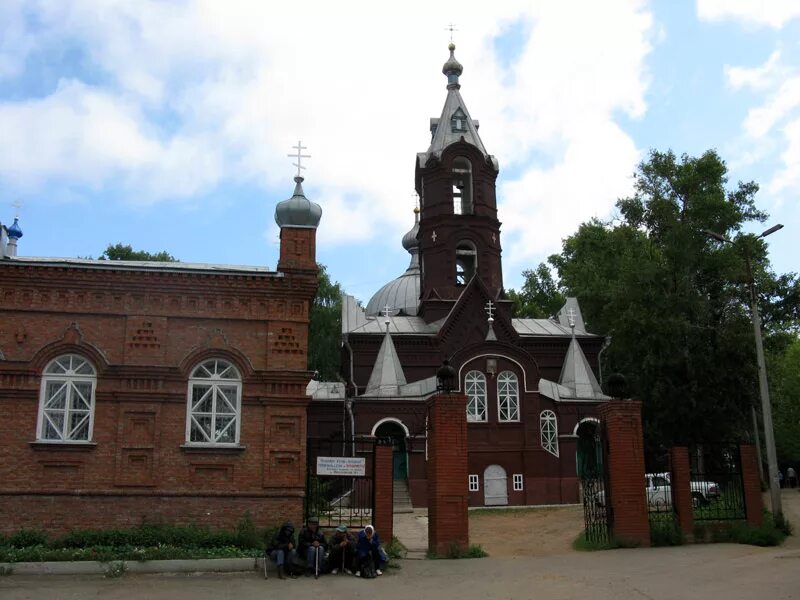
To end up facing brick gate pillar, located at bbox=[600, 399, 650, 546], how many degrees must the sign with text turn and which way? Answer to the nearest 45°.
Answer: approximately 90° to its left

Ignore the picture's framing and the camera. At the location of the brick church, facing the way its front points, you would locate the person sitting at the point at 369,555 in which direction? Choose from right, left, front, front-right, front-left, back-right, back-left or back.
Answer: front

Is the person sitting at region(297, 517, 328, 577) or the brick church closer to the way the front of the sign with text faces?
the person sitting

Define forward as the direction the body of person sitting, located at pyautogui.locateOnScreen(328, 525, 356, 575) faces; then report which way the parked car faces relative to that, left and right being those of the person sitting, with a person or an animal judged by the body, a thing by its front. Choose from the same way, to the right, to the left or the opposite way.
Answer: to the right

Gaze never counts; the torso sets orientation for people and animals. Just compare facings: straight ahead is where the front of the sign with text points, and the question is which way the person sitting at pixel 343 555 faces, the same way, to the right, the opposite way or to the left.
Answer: the same way

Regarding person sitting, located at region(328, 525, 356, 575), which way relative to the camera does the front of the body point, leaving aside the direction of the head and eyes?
toward the camera

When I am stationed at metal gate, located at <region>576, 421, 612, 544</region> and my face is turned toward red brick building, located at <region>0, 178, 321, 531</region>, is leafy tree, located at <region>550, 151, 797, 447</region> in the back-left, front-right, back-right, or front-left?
back-right

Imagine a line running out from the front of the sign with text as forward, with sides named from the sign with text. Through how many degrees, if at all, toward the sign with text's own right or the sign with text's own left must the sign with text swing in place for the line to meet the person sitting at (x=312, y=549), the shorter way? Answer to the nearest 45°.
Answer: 0° — it already faces them

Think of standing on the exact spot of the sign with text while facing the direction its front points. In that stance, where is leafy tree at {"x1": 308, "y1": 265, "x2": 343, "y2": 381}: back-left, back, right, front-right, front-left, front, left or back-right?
back

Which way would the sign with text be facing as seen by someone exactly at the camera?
facing the viewer

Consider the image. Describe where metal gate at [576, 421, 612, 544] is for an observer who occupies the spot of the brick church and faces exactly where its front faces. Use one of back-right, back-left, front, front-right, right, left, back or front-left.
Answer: front

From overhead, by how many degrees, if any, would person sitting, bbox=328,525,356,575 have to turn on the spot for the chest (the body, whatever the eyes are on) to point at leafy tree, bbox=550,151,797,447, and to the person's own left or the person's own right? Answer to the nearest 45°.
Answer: approximately 135° to the person's own left

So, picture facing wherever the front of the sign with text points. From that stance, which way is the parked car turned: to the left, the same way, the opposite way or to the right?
to the right

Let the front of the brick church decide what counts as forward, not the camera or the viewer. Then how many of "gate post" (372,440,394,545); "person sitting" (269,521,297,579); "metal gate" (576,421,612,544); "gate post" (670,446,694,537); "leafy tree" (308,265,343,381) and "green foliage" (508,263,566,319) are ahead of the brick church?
4

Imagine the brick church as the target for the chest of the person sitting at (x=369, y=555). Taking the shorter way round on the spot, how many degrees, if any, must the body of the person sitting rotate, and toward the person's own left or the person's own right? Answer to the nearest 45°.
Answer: approximately 180°

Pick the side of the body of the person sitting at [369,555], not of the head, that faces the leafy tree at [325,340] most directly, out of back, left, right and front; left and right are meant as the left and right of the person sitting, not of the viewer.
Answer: back

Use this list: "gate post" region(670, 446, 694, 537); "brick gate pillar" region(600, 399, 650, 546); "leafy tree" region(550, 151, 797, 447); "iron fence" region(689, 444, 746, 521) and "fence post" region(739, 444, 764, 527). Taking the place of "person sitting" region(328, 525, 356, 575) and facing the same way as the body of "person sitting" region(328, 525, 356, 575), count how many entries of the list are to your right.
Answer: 0

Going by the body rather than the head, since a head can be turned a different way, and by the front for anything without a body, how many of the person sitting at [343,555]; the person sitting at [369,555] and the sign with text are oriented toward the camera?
3
